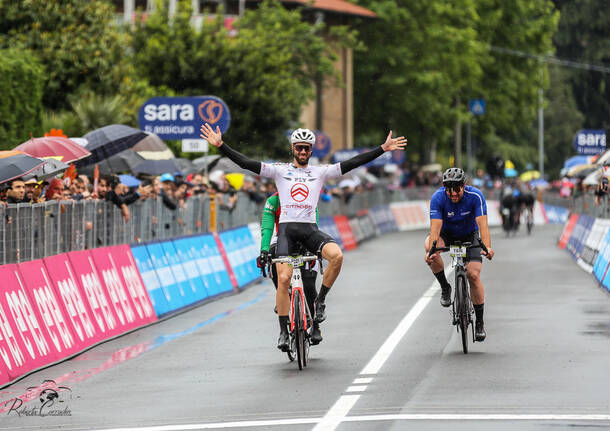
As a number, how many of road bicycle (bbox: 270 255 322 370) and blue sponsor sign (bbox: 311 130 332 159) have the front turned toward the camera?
2

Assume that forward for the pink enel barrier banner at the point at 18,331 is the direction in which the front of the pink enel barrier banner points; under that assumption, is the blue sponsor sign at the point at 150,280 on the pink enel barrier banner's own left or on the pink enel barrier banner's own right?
on the pink enel barrier banner's own left

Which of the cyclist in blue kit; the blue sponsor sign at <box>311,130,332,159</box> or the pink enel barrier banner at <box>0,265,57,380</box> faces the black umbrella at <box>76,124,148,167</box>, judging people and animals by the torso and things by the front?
the blue sponsor sign

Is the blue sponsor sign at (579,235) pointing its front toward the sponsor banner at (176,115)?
yes

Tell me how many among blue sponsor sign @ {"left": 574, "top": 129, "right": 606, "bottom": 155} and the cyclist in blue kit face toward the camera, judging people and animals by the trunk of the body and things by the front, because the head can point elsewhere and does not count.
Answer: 2

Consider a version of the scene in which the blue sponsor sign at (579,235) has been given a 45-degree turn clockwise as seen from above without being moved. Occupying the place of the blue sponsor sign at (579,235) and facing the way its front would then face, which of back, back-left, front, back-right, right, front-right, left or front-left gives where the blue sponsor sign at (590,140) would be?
right

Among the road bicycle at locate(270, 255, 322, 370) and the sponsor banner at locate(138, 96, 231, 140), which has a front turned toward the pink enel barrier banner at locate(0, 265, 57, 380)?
the sponsor banner

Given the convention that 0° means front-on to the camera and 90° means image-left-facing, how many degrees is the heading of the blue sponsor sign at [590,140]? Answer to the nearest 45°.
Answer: approximately 0°
